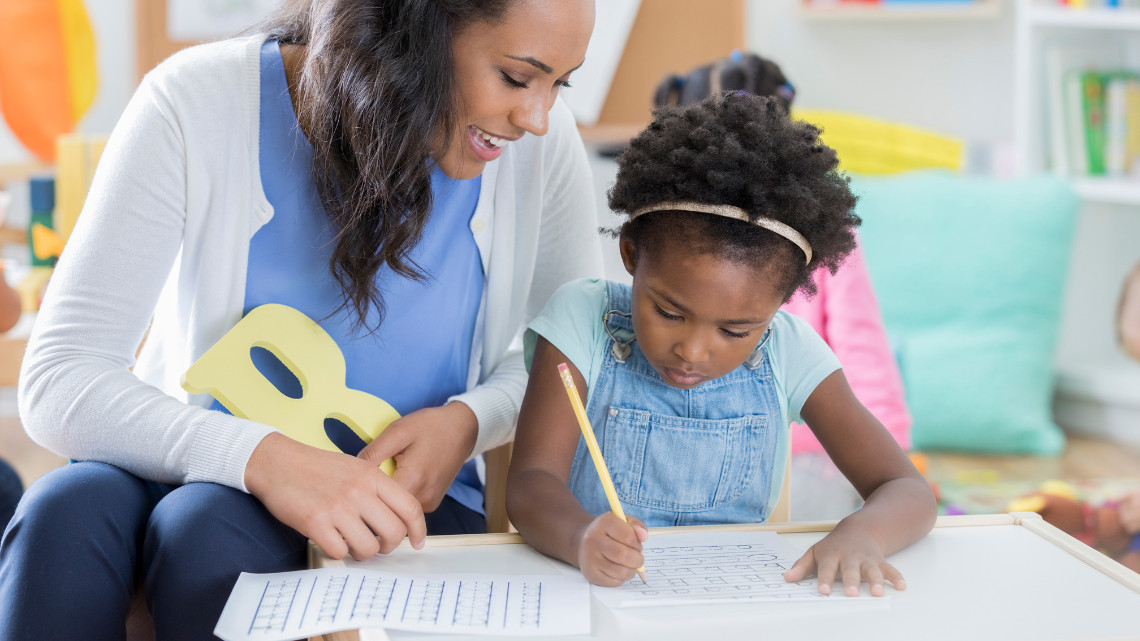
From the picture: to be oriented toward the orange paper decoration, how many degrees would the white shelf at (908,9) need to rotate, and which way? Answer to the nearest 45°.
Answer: approximately 45° to its right

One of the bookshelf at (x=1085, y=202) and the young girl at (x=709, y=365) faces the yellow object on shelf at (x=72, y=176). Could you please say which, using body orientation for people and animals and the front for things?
the bookshelf

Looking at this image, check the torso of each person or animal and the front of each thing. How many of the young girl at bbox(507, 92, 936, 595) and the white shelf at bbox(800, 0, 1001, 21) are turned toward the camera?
2

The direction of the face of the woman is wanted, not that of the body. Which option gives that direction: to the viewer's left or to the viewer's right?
to the viewer's right

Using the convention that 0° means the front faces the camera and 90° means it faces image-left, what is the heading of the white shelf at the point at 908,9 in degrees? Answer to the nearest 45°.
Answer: approximately 0°
